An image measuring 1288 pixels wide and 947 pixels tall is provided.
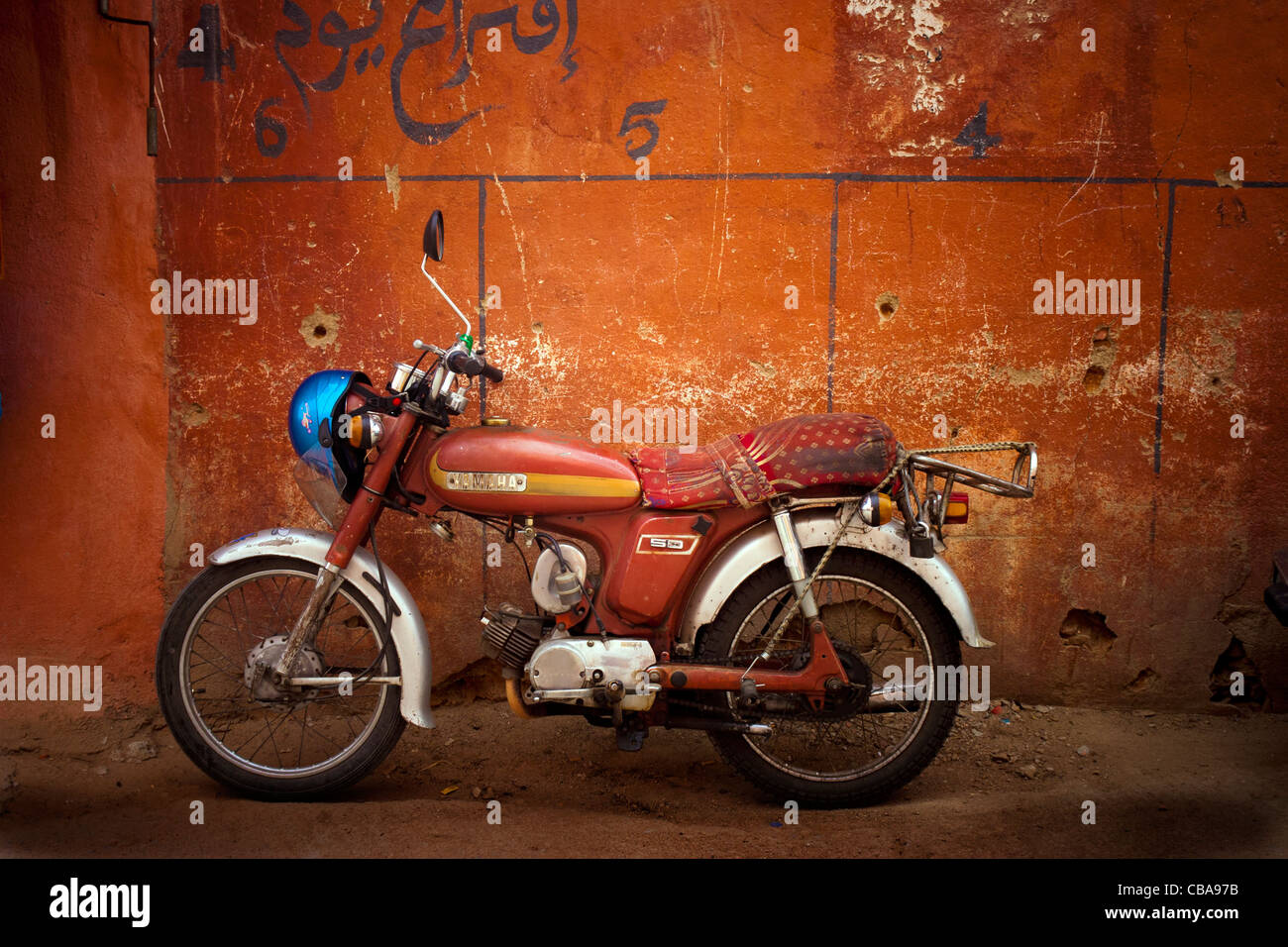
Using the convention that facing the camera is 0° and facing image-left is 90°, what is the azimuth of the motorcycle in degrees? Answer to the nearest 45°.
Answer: approximately 90°
